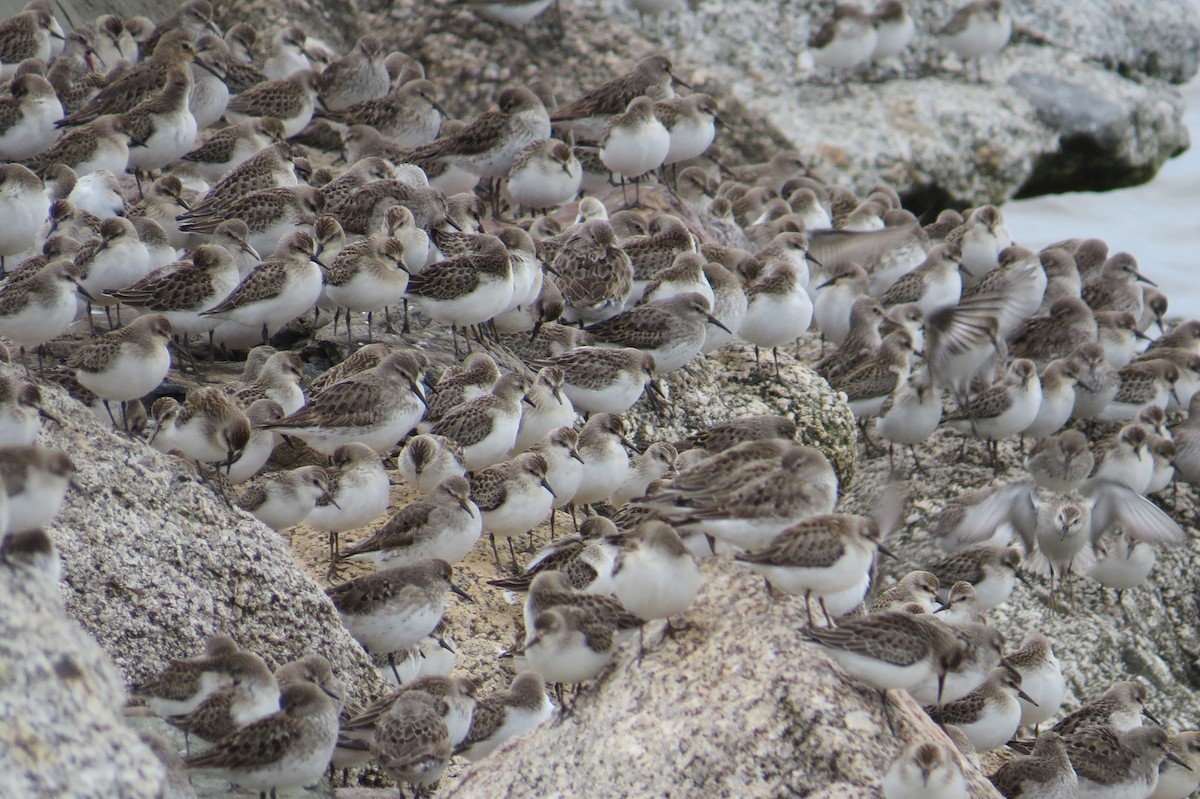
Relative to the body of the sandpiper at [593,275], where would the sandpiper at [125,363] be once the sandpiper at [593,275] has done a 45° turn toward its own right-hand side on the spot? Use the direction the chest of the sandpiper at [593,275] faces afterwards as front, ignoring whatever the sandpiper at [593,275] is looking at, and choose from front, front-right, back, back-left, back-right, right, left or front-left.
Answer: back

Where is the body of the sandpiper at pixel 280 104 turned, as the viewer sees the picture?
to the viewer's right

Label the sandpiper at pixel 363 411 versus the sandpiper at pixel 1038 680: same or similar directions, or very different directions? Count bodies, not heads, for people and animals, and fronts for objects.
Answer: same or similar directions

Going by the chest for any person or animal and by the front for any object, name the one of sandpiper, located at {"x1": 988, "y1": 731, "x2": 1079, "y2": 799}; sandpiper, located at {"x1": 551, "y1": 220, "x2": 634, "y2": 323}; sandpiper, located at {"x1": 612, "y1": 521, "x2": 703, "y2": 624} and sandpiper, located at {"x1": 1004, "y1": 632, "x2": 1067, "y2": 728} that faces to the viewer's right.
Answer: sandpiper, located at {"x1": 988, "y1": 731, "x2": 1079, "y2": 799}

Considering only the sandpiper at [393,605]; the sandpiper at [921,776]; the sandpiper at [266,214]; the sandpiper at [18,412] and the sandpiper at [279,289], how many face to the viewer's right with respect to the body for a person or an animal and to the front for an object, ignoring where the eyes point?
4

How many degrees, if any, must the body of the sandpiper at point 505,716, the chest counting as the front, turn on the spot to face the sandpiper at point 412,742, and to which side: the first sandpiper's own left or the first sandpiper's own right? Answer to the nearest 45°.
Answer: approximately 135° to the first sandpiper's own right

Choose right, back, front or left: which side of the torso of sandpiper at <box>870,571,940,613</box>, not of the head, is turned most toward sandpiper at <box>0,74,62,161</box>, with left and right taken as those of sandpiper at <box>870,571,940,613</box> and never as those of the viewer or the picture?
back

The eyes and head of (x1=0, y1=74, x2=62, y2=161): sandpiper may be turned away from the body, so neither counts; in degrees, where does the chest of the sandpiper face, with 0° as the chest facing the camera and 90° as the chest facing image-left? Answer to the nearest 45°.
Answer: approximately 315°

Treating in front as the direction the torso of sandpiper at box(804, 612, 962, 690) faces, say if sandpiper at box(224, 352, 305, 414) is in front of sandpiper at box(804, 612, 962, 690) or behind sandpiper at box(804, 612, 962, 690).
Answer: behind

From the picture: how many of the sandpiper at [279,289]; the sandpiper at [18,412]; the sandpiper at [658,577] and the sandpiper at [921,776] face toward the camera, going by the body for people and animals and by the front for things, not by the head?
2

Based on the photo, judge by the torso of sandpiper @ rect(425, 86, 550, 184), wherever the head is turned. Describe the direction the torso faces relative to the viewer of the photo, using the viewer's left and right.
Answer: facing to the right of the viewer

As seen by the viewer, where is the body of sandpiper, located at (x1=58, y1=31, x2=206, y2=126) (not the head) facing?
to the viewer's right

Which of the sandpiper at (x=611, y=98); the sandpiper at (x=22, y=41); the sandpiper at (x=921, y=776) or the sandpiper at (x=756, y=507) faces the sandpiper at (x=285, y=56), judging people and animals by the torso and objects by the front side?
the sandpiper at (x=22, y=41)
